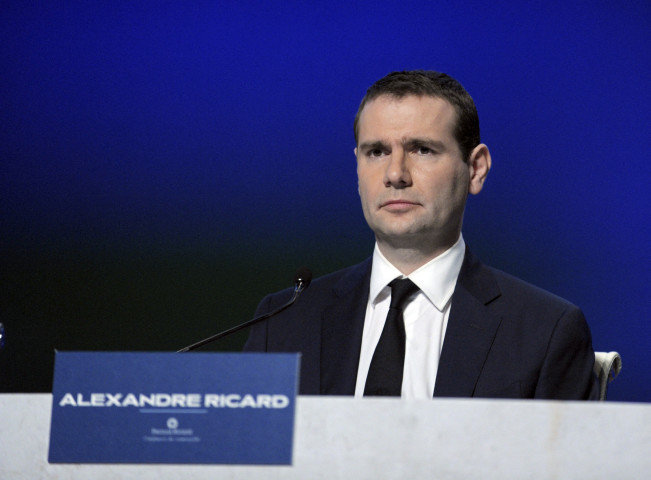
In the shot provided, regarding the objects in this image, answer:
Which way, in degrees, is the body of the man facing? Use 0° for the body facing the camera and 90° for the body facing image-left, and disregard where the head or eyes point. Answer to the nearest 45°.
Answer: approximately 45°

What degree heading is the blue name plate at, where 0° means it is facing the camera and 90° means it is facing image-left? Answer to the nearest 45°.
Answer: approximately 0°
